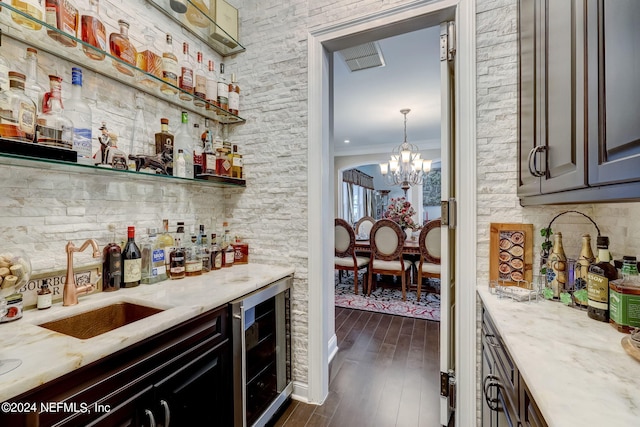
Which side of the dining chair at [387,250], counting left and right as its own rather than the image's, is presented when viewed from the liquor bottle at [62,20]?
back

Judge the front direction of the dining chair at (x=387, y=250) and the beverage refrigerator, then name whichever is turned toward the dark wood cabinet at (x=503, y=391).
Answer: the beverage refrigerator

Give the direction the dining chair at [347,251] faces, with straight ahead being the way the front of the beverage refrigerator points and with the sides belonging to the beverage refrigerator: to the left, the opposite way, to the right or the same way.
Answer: to the left

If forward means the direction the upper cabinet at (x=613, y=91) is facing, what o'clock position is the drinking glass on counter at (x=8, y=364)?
The drinking glass on counter is roughly at 12 o'clock from the upper cabinet.

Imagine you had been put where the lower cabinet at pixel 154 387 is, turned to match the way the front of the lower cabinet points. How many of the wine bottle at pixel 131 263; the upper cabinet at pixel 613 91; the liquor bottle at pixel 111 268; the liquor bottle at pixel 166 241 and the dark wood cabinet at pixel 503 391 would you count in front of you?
2

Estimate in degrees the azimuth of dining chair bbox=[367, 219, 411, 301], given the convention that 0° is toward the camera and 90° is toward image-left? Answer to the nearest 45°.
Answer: approximately 225°

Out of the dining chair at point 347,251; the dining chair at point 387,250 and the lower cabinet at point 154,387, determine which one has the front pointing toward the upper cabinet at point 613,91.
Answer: the lower cabinet

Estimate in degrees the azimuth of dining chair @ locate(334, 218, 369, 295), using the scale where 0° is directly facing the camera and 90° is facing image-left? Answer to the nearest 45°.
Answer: approximately 225°

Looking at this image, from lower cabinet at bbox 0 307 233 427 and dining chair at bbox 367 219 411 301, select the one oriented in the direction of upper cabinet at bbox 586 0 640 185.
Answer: the lower cabinet
